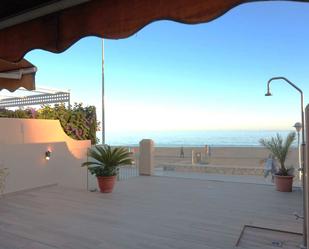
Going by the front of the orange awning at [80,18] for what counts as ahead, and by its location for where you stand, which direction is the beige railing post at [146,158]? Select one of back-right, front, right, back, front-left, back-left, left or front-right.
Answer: front-left

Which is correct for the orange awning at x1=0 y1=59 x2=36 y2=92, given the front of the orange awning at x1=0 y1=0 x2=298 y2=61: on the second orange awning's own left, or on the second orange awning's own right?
on the second orange awning's own left

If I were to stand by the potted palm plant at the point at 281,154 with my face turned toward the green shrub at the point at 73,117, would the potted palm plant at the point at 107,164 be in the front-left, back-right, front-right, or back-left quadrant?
front-left

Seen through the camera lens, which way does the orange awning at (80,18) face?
facing away from the viewer and to the right of the viewer
